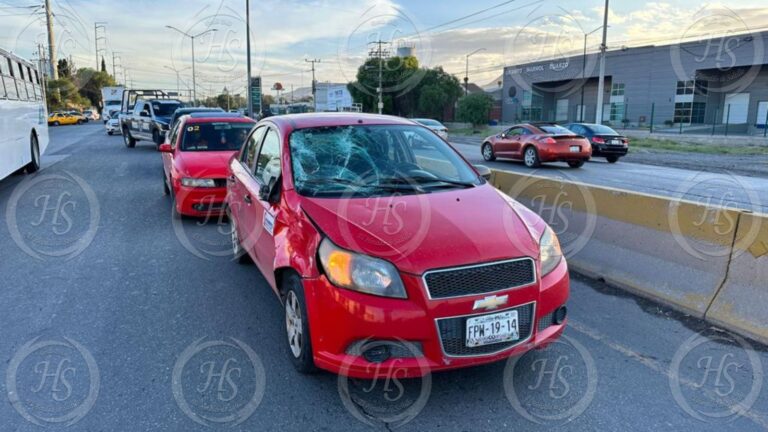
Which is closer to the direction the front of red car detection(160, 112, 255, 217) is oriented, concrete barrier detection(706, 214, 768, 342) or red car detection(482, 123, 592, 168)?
the concrete barrier

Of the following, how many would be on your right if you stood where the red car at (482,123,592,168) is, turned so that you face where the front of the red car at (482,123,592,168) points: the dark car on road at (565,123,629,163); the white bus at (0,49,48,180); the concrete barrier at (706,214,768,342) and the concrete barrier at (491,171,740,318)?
1

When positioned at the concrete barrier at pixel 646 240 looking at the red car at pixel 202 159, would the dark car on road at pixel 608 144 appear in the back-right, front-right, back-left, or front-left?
front-right

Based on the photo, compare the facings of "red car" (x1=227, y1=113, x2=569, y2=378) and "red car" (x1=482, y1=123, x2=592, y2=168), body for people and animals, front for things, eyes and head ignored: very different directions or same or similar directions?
very different directions

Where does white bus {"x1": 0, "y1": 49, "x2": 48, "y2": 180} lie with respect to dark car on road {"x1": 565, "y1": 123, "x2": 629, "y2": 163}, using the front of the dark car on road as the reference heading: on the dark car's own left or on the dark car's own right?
on the dark car's own left

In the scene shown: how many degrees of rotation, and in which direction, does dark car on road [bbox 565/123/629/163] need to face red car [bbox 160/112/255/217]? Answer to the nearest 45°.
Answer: approximately 90° to its left

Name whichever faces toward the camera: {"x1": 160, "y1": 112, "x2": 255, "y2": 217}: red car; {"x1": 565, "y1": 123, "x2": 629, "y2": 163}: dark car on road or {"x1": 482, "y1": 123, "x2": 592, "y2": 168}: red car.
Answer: {"x1": 160, "y1": 112, "x2": 255, "y2": 217}: red car

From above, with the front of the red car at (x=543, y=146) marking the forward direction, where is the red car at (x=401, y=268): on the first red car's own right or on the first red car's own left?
on the first red car's own left

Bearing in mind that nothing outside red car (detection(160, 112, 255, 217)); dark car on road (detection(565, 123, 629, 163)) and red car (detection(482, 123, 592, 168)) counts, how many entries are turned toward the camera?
1

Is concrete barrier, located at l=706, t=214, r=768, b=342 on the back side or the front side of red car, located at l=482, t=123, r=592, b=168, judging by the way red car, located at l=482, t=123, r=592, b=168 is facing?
on the back side

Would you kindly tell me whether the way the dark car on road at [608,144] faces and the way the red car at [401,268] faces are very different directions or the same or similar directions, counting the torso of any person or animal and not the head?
very different directions

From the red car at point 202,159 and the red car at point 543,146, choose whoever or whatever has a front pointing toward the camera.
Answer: the red car at point 202,159

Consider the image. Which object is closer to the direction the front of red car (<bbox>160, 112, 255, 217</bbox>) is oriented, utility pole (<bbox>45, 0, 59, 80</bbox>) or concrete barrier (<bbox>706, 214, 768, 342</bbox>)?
the concrete barrier

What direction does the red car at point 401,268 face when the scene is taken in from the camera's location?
facing the viewer and to the right of the viewer

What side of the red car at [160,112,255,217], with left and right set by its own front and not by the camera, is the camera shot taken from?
front
